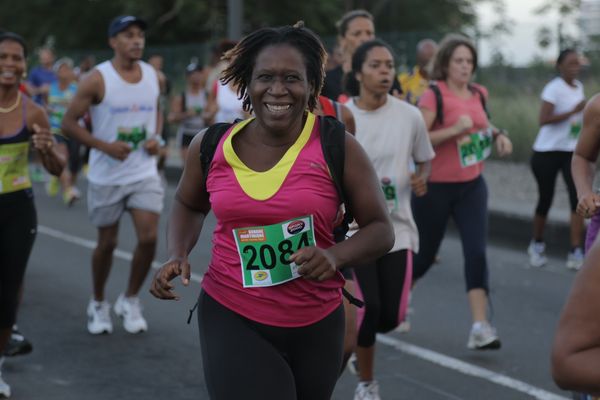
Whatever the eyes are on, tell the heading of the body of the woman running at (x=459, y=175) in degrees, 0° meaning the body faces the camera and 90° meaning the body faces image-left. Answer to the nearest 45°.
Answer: approximately 315°

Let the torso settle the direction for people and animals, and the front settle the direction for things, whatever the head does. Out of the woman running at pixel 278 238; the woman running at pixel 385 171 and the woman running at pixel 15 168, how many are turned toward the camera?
3

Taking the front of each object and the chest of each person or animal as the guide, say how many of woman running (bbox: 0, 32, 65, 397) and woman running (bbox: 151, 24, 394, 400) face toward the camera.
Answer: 2

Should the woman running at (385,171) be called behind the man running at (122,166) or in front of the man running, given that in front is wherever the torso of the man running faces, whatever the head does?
in front

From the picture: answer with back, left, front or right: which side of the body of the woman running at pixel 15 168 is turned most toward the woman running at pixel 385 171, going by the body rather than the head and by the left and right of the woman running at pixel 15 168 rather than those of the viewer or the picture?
left

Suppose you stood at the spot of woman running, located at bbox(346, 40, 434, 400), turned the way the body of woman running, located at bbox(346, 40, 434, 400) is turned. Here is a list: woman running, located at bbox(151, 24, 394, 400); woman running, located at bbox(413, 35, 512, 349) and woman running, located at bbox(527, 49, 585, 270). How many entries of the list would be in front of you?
1

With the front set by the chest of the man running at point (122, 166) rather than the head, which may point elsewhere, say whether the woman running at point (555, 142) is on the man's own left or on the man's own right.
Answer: on the man's own left

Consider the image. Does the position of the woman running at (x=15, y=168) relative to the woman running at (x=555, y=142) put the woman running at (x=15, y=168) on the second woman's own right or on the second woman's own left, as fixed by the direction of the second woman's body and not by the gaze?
on the second woman's own right

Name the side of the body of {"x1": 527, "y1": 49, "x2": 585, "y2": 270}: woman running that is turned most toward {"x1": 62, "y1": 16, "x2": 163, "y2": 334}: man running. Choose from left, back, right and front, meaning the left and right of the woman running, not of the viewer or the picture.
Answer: right

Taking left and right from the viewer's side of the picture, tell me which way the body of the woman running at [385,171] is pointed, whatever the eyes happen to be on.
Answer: facing the viewer

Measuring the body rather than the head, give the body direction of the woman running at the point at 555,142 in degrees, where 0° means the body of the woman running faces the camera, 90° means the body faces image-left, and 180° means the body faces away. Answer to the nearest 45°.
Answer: approximately 315°
